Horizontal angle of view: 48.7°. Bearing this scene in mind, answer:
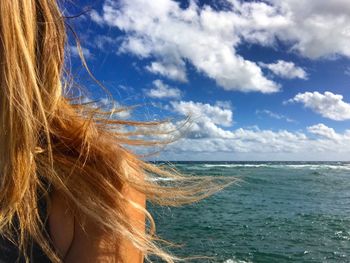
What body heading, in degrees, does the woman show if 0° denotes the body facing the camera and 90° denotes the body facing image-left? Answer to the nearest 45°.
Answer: approximately 180°
